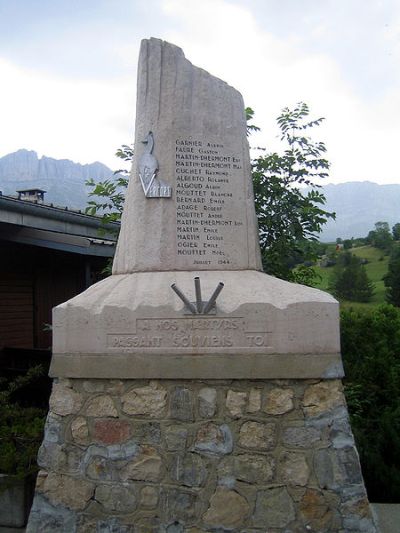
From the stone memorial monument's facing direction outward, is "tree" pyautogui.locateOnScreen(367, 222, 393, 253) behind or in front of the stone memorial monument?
behind

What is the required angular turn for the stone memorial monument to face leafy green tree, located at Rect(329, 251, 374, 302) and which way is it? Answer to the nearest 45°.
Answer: approximately 180°

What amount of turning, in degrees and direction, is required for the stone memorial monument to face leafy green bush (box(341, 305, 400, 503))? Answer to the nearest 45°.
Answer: approximately 135° to its left

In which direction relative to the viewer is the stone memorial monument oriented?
toward the camera

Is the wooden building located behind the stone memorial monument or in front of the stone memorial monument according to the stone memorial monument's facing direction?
behind
